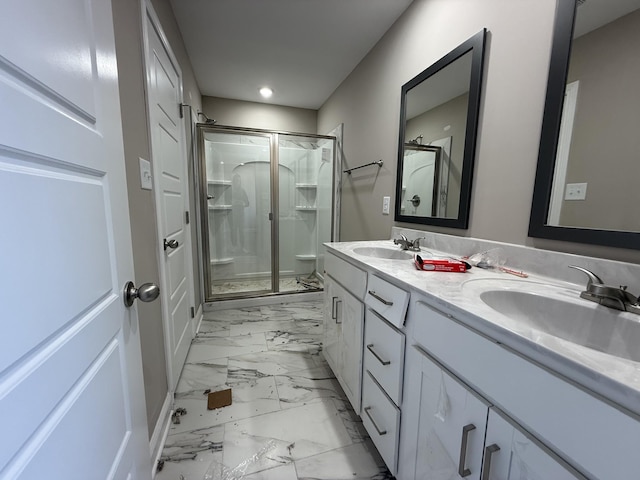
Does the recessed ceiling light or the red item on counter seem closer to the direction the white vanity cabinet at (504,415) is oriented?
the recessed ceiling light

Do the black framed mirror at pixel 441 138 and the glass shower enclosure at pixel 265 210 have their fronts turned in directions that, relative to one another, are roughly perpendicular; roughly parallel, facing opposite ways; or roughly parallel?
roughly perpendicular

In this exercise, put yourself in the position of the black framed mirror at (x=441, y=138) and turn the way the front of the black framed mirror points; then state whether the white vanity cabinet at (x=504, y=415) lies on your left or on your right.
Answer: on your left

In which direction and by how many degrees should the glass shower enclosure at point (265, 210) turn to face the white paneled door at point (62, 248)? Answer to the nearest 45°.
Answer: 0° — it already faces it

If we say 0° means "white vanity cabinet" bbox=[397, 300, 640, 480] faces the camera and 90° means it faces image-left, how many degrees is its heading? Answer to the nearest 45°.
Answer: approximately 45°
